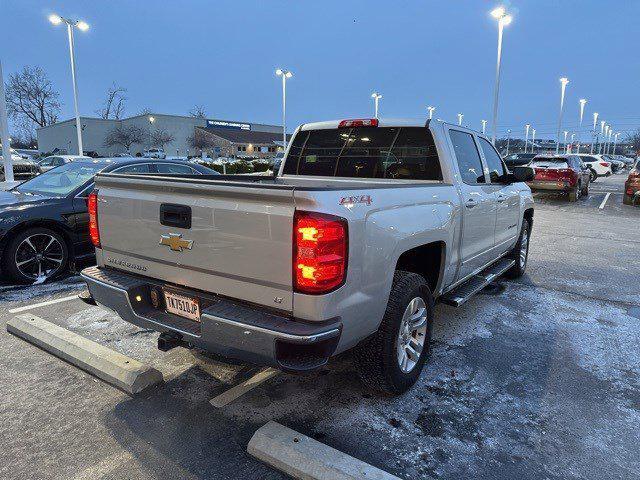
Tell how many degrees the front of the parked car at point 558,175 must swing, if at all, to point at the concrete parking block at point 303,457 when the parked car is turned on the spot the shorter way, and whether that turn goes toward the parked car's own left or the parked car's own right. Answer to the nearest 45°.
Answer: approximately 135° to the parked car's own right

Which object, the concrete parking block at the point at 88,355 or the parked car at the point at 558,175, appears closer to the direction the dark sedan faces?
the concrete parking block

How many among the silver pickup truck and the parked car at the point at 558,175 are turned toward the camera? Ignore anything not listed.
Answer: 0

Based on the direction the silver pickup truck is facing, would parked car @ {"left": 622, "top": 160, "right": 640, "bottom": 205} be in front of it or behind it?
in front

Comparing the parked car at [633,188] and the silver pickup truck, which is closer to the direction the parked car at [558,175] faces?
the parked car

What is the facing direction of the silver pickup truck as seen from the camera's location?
facing away from the viewer and to the right of the viewer

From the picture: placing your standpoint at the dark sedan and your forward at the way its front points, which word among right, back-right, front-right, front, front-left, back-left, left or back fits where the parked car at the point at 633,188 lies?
back-left

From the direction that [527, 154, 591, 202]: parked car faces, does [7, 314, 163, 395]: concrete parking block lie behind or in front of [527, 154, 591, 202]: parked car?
behind

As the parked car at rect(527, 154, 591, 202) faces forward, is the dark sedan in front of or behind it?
behind

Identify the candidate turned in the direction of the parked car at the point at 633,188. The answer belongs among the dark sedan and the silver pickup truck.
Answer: the silver pickup truck

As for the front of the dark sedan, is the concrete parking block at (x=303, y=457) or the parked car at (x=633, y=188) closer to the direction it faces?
the concrete parking block

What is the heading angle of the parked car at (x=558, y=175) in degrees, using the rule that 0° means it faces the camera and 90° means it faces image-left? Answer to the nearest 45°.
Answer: approximately 225°
